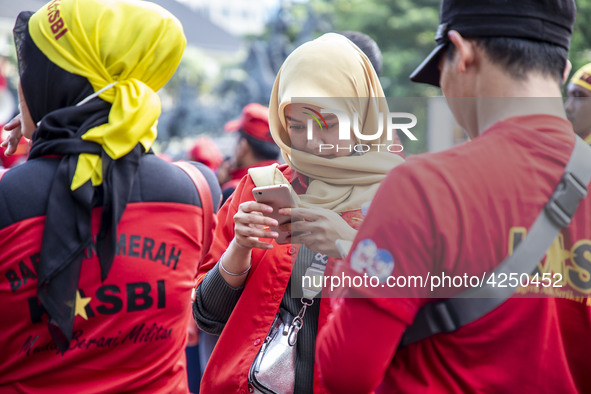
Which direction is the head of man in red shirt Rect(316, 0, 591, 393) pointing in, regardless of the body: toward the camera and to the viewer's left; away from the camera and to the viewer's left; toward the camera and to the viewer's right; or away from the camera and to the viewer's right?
away from the camera and to the viewer's left

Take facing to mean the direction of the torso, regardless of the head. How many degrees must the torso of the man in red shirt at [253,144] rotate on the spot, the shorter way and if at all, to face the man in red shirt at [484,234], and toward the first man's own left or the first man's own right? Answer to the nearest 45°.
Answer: approximately 90° to the first man's own left

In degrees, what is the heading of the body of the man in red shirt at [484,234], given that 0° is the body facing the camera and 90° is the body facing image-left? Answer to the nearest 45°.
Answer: approximately 135°

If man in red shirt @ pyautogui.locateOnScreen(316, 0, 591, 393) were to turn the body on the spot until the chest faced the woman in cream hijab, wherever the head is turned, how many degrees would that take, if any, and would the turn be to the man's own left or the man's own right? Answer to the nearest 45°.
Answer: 0° — they already face them

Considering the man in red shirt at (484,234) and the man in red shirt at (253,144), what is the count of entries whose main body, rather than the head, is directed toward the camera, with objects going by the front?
0

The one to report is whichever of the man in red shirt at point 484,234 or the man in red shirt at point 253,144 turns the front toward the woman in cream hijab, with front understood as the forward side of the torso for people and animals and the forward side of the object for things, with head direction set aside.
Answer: the man in red shirt at point 484,234

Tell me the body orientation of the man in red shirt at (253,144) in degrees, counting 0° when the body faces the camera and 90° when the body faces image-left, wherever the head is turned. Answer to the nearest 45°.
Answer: approximately 90°

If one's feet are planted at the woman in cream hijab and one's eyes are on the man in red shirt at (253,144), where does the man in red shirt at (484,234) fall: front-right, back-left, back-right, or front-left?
back-right

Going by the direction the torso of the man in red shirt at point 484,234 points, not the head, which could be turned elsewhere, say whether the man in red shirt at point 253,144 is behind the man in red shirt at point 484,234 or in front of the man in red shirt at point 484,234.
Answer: in front

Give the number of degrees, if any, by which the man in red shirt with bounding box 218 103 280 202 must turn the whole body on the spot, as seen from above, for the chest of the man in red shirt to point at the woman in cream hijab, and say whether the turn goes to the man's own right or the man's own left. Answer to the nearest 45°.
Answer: approximately 90° to the man's own left
